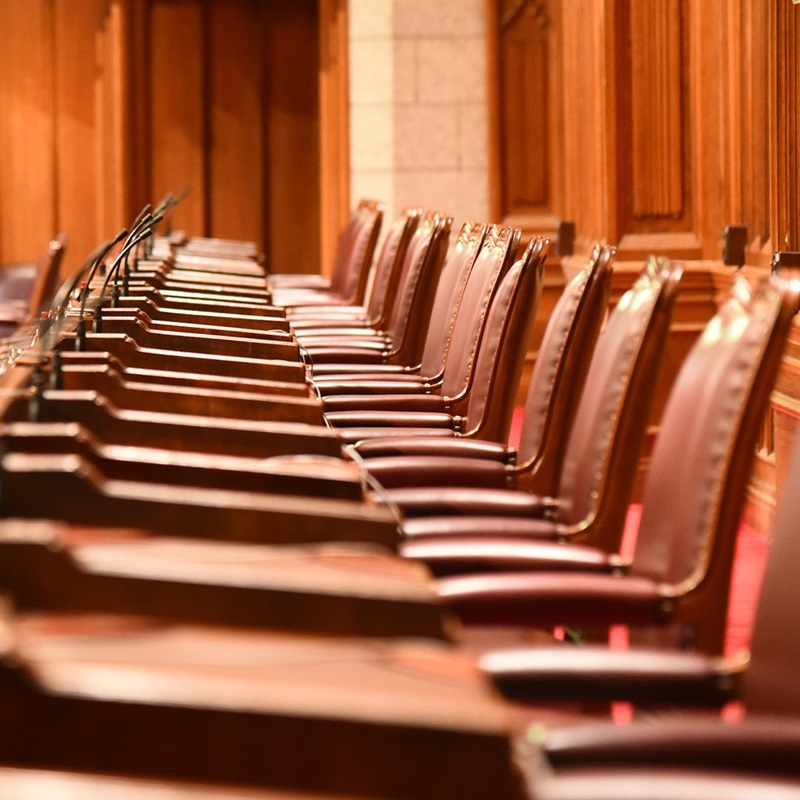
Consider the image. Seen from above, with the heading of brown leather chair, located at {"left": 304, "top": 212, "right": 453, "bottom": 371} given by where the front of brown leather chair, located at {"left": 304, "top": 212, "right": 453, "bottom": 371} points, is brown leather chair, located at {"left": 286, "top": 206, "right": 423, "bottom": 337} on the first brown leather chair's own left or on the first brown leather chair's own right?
on the first brown leather chair's own right

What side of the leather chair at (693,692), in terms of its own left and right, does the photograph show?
left

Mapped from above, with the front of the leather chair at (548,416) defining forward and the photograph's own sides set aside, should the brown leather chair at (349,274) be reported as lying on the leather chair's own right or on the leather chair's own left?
on the leather chair's own right

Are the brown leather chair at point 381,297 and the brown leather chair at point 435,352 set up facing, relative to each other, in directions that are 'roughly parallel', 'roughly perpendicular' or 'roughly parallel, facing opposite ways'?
roughly parallel

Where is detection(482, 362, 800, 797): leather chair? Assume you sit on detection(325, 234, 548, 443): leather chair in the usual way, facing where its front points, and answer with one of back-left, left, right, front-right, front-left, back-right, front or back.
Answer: left

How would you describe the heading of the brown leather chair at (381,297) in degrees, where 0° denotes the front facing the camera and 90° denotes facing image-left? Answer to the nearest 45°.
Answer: approximately 90°

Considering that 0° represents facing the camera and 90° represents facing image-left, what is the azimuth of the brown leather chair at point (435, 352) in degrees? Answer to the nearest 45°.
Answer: approximately 90°

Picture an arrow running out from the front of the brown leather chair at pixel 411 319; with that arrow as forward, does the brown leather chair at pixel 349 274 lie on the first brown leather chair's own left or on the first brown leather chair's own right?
on the first brown leather chair's own right

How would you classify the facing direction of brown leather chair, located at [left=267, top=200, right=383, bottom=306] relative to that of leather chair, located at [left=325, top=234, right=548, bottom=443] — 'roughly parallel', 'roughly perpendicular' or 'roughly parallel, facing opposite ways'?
roughly parallel

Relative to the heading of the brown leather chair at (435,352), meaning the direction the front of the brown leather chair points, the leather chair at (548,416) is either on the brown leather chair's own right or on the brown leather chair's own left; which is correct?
on the brown leather chair's own left

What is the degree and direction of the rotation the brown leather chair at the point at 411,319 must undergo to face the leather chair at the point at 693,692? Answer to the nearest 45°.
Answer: approximately 90° to its left

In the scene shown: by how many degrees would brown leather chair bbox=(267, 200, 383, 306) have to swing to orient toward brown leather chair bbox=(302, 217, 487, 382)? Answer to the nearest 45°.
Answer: approximately 90° to its left

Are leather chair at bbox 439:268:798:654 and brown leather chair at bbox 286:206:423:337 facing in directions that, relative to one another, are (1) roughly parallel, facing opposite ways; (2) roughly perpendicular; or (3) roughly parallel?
roughly parallel

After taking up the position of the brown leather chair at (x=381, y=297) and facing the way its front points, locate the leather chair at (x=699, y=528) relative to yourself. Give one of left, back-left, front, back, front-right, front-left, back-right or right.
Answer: left

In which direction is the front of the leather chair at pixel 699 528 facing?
to the viewer's left

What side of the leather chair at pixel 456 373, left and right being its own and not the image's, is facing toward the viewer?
left

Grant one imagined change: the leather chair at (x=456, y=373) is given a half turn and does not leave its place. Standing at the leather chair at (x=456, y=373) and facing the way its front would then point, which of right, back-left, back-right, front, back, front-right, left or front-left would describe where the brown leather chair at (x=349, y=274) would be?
left

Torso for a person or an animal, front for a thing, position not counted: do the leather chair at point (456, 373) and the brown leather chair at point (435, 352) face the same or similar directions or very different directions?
same or similar directions

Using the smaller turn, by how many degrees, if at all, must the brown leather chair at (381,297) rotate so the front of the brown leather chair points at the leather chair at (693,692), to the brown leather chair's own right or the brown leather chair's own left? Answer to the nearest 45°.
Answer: approximately 90° to the brown leather chair's own left
